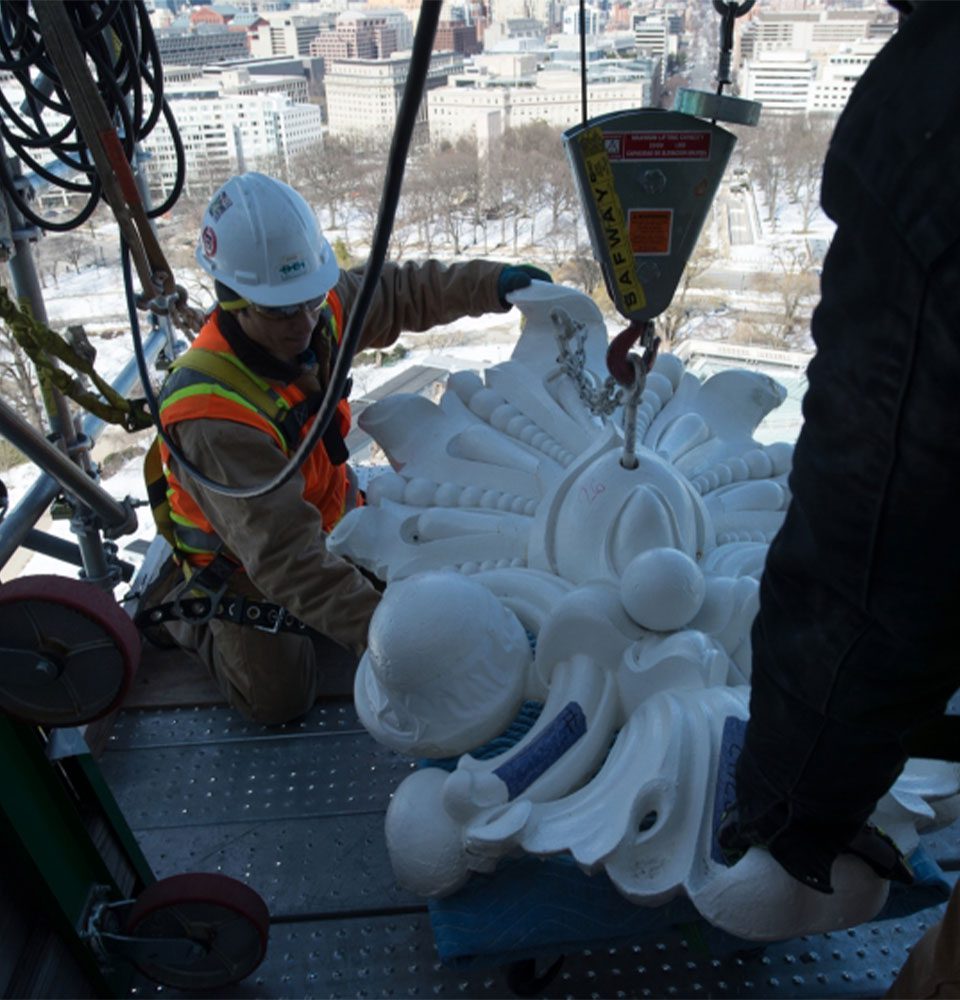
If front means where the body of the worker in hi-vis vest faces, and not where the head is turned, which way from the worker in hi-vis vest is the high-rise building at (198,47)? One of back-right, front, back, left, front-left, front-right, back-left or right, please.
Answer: back-left

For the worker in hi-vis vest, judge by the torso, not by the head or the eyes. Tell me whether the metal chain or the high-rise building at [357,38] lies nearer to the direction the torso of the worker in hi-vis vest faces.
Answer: the metal chain

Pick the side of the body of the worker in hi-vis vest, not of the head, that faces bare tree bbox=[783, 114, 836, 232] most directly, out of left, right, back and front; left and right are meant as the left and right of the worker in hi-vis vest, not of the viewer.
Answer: left

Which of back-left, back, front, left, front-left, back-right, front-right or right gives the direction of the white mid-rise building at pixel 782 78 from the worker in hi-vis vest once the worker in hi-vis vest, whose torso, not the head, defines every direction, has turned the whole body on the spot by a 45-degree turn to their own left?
front-left

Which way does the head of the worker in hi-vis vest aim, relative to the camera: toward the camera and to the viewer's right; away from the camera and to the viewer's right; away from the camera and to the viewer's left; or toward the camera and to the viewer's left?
toward the camera and to the viewer's right

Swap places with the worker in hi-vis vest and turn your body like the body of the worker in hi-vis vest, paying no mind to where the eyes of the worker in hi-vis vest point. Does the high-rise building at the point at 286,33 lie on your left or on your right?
on your left

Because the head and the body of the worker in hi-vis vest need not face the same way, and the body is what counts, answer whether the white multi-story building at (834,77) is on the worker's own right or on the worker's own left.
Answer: on the worker's own left

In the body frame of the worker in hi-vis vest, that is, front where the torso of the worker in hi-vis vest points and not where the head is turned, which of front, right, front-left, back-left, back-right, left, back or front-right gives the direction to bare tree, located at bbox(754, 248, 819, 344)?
left

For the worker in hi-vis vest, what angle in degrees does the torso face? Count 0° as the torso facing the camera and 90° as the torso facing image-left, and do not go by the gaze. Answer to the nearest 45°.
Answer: approximately 315°

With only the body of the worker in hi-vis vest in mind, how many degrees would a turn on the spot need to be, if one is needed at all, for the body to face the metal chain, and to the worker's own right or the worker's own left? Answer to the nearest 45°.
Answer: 0° — they already face it

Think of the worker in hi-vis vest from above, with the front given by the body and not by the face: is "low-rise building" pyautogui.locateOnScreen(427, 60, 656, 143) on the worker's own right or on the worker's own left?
on the worker's own left

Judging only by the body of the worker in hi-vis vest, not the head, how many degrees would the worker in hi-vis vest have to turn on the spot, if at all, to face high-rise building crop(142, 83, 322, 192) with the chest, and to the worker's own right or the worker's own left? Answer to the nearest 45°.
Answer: approximately 135° to the worker's own left
